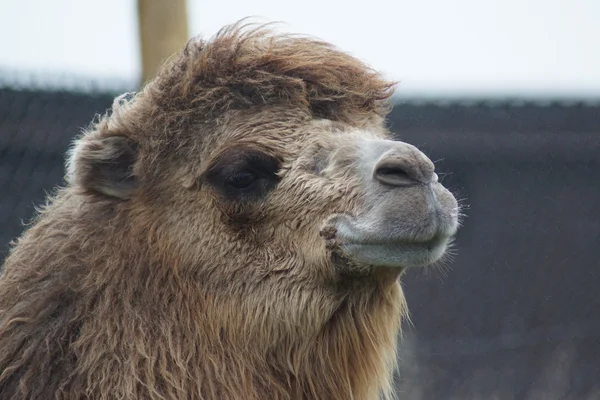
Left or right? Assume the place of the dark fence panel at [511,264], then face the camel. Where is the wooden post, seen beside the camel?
right

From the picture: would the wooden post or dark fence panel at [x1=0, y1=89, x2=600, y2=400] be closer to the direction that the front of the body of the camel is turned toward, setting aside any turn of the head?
the dark fence panel

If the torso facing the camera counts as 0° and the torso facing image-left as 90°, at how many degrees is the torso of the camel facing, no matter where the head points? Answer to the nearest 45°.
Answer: approximately 270°
